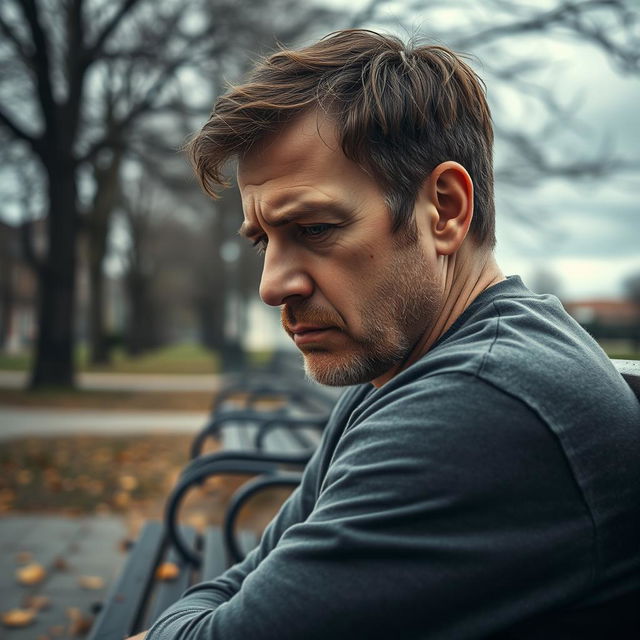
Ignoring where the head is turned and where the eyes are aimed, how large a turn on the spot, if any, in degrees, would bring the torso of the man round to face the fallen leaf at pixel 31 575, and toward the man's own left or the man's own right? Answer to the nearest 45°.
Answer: approximately 45° to the man's own right

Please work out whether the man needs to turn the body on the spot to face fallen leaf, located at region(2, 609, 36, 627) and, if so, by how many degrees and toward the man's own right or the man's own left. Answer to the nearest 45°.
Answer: approximately 45° to the man's own right

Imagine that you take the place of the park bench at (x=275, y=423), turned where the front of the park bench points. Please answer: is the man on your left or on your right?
on your left

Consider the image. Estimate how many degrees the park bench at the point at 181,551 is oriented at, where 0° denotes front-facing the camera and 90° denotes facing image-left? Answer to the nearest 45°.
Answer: approximately 90°

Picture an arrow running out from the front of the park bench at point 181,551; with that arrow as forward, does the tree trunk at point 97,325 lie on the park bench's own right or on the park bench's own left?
on the park bench's own right

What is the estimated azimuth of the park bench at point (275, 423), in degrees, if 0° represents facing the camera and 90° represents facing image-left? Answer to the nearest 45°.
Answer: approximately 90°

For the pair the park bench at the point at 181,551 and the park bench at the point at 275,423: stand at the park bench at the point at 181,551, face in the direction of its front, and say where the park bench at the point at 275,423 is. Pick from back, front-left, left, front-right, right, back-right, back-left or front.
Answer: right

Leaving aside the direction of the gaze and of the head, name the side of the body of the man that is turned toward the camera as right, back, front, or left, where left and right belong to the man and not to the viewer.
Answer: left
